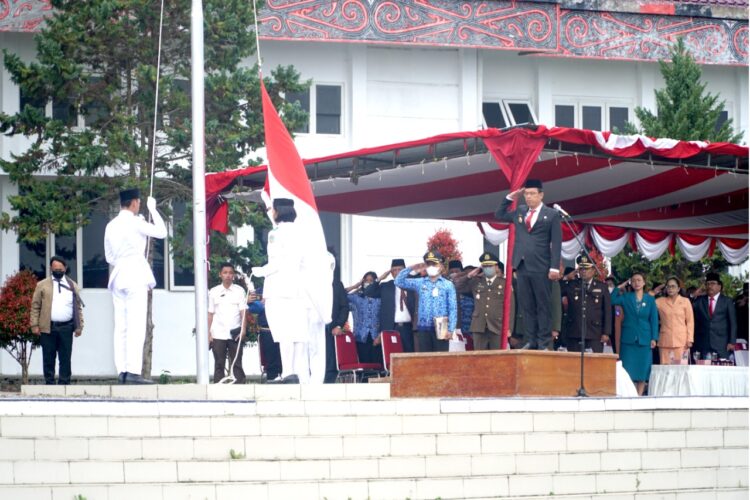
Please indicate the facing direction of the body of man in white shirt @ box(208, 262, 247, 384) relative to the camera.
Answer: toward the camera

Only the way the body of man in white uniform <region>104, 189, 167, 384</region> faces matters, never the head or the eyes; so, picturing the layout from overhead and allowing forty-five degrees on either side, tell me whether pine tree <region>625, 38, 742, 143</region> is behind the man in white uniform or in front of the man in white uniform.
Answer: in front

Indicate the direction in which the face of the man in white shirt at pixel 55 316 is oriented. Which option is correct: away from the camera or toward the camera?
toward the camera

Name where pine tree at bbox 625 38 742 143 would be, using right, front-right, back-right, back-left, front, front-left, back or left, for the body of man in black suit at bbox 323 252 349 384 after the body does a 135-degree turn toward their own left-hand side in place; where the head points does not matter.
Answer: front-left

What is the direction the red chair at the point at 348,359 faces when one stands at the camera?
facing the viewer and to the right of the viewer

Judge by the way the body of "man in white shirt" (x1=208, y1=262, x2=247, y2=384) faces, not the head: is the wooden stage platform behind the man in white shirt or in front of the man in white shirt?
in front

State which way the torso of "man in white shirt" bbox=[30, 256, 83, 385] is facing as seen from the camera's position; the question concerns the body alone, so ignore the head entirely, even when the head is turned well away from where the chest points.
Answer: toward the camera

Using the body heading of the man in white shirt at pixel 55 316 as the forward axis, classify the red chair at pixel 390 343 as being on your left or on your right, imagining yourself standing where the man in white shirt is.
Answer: on your left

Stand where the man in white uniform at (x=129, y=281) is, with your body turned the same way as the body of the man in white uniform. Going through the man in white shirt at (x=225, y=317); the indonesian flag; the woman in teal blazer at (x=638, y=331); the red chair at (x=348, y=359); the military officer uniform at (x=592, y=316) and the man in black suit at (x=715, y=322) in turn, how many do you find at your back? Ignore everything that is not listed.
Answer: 0

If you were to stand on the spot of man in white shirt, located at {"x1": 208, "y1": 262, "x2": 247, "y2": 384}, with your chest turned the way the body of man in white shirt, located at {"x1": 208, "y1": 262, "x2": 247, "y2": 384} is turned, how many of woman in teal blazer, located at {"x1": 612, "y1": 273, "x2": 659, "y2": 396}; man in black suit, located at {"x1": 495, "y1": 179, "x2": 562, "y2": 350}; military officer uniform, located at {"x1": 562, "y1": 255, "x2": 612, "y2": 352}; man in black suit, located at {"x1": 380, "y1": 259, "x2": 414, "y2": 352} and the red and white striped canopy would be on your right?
0

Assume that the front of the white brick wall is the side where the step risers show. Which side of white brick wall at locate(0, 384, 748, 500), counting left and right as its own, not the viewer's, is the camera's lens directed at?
front

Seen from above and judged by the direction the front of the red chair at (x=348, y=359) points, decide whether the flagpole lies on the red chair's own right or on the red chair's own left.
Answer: on the red chair's own right

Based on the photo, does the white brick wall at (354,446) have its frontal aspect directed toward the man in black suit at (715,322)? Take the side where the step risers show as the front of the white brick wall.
no

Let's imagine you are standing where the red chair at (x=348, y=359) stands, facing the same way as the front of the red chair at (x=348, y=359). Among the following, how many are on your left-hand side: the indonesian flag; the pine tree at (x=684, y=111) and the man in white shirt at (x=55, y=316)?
1

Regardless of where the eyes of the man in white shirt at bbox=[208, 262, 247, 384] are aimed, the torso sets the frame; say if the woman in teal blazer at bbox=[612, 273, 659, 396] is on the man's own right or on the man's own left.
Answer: on the man's own left

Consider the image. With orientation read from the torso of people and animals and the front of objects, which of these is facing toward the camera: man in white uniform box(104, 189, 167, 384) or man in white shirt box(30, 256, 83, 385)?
the man in white shirt

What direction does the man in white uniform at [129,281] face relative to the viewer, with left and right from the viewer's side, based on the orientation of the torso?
facing away from the viewer and to the right of the viewer
